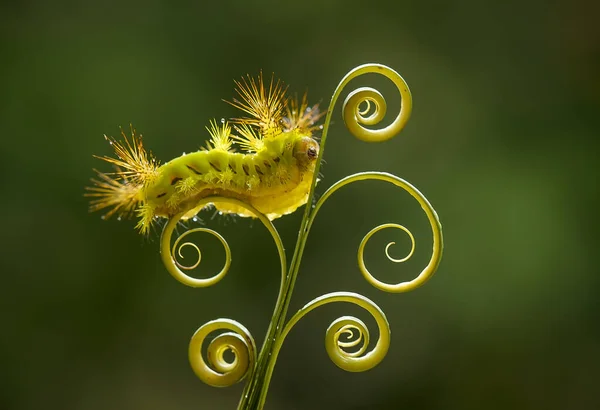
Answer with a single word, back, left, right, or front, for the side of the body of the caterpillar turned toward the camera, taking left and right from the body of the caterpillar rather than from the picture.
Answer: right
